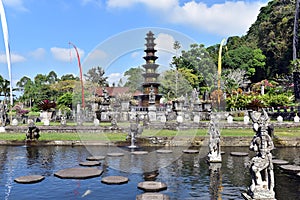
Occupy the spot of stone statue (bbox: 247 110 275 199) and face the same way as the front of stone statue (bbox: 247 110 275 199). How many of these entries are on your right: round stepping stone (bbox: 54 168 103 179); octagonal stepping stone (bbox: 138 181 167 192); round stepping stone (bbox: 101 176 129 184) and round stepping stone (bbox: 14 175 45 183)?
4

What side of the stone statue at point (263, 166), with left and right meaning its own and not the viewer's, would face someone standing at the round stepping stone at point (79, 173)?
right

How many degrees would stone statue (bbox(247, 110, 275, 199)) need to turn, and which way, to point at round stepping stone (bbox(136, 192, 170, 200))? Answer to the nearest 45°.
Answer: approximately 90° to its right

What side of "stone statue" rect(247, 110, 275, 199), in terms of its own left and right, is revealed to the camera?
front

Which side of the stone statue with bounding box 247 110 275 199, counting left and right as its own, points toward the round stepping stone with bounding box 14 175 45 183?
right

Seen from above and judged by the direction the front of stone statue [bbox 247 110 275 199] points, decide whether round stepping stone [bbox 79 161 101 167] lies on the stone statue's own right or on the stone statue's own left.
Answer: on the stone statue's own right

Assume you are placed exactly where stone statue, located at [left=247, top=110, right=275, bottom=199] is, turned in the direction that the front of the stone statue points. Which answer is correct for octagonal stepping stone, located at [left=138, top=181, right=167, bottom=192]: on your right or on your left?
on your right

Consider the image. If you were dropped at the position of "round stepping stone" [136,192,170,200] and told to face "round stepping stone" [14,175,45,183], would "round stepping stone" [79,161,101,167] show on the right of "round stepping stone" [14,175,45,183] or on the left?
right

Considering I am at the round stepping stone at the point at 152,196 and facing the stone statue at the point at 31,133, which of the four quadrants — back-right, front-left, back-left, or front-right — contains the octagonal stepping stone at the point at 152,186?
front-right

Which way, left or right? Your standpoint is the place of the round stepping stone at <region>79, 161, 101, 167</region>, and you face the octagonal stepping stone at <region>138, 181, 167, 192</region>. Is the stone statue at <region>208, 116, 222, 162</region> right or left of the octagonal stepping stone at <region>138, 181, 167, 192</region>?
left

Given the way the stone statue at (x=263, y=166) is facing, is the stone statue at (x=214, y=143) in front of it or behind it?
behind

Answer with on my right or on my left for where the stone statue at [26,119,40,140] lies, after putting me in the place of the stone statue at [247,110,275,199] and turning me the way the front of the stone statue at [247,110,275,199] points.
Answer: on my right

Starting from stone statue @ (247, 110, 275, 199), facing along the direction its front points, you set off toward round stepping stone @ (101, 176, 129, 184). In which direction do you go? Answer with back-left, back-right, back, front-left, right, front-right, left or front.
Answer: right
